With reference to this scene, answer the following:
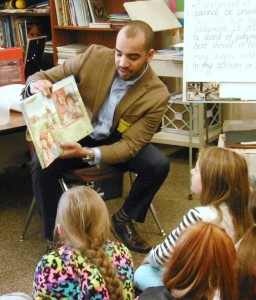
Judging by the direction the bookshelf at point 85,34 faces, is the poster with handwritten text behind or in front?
in front

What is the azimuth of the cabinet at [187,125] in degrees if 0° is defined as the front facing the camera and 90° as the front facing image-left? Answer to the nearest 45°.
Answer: approximately 45°

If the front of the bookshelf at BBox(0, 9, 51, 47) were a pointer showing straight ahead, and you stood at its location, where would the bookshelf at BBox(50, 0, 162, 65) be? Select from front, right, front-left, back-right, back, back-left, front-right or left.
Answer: front-left

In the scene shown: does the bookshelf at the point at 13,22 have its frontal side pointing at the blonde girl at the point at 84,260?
yes

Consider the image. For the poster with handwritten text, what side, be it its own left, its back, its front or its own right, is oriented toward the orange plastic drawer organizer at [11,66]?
right

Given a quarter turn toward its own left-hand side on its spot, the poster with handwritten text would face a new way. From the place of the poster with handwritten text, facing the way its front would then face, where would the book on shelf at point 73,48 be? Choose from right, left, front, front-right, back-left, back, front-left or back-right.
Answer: back-left

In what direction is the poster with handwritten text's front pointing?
toward the camera

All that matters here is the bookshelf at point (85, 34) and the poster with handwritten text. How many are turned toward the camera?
2

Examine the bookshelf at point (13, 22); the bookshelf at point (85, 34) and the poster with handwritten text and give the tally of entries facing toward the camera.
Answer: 3

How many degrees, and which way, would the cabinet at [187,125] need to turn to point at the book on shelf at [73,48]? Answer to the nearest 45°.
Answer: approximately 45° to its right

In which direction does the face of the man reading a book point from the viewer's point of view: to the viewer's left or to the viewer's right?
to the viewer's left

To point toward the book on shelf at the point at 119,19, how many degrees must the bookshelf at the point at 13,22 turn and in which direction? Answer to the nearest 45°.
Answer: approximately 45° to its left

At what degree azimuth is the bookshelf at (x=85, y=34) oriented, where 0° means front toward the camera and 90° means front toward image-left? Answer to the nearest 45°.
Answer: approximately 0°

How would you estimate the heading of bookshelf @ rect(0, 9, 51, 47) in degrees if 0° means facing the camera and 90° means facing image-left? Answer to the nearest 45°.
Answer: approximately 0°

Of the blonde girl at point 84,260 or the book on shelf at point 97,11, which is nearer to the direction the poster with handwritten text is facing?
the blonde girl

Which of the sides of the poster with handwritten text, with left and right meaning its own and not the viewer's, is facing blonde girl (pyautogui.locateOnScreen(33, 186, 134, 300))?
front
